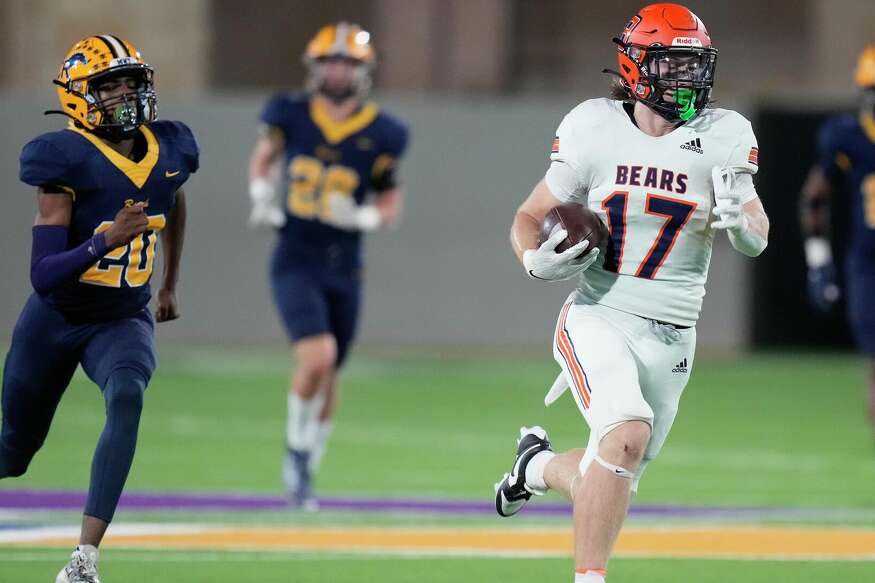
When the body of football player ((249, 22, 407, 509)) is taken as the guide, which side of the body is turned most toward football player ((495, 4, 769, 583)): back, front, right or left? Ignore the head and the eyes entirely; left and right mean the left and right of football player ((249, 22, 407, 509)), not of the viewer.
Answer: front

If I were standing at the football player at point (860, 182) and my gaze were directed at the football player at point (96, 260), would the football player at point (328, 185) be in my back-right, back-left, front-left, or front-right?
front-right

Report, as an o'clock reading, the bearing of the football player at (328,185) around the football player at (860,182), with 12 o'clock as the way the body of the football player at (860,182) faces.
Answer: the football player at (328,185) is roughly at 2 o'clock from the football player at (860,182).

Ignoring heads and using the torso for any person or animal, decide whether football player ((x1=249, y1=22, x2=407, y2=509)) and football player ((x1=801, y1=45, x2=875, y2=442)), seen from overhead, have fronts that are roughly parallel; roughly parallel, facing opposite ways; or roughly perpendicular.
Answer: roughly parallel

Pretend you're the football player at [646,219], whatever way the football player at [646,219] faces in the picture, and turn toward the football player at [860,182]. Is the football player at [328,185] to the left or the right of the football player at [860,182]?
left

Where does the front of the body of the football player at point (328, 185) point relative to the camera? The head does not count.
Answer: toward the camera

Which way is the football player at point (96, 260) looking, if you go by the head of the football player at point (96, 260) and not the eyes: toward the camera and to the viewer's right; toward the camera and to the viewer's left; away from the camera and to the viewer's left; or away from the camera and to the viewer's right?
toward the camera and to the viewer's right

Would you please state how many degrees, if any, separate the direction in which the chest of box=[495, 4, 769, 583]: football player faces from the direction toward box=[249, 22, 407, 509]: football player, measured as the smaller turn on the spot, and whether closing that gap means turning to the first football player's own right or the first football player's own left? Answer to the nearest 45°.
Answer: approximately 180°

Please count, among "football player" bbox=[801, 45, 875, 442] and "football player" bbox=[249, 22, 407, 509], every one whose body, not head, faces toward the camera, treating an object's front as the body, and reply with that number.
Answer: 2

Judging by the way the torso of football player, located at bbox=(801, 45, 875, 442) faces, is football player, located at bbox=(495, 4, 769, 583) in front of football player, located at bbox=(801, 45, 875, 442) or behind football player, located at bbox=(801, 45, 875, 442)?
in front

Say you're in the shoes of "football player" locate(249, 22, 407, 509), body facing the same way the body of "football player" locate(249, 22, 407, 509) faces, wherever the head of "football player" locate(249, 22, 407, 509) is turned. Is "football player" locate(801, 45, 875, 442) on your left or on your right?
on your left

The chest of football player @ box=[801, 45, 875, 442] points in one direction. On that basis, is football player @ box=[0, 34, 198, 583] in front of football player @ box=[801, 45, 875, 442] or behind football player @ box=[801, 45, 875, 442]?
in front

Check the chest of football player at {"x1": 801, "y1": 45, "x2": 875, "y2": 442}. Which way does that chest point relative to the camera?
toward the camera

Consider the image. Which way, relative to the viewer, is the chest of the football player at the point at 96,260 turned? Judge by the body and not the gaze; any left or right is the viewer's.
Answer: facing the viewer and to the right of the viewer
